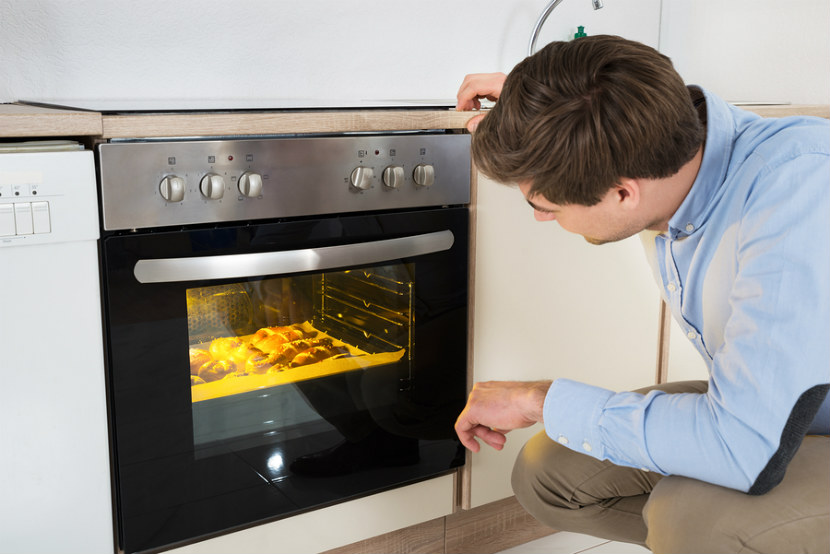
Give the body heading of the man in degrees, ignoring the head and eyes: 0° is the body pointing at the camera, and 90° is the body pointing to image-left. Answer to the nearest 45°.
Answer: approximately 90°

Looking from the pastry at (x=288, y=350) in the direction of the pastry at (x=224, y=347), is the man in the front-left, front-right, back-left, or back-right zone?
back-left

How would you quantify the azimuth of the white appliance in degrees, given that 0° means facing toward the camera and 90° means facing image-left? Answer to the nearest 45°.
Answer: approximately 0°

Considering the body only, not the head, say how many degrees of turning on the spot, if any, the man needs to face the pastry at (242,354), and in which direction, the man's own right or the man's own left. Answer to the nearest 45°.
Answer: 0° — they already face it

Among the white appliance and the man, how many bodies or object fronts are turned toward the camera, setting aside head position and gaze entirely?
1

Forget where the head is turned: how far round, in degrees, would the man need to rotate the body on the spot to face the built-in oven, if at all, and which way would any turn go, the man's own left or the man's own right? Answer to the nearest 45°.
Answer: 0° — they already face it

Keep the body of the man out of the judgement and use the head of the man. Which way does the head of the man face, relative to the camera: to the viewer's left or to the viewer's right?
to the viewer's left
